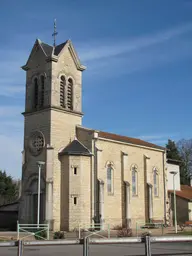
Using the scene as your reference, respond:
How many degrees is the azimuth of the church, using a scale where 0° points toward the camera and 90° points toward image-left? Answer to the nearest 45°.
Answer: approximately 45°

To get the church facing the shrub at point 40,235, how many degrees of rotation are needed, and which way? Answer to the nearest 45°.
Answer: approximately 45° to its left
